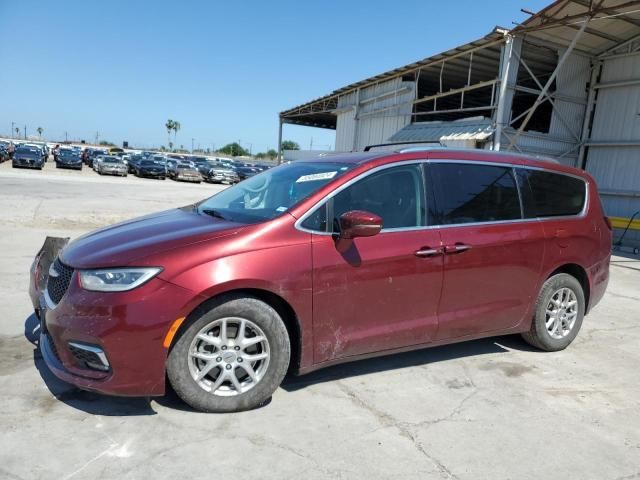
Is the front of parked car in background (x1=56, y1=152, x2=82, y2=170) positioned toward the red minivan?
yes

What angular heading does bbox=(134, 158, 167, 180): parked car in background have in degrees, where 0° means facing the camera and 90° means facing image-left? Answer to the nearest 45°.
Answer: approximately 315°

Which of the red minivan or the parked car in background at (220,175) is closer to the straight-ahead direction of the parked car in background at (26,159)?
the red minivan

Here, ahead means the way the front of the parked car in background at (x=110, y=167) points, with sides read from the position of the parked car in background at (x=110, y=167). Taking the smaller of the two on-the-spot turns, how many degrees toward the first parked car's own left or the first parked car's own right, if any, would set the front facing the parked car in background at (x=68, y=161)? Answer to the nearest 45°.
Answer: approximately 180°

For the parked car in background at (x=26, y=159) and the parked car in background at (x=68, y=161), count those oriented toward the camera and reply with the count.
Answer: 2

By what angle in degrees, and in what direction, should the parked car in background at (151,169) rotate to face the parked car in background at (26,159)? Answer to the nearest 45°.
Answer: approximately 135° to its right

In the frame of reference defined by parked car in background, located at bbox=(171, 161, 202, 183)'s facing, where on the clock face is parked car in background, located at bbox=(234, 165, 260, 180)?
parked car in background, located at bbox=(234, 165, 260, 180) is roughly at 9 o'clock from parked car in background, located at bbox=(171, 161, 202, 183).

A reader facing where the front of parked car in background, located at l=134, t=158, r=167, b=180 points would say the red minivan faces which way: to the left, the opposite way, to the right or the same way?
to the right
